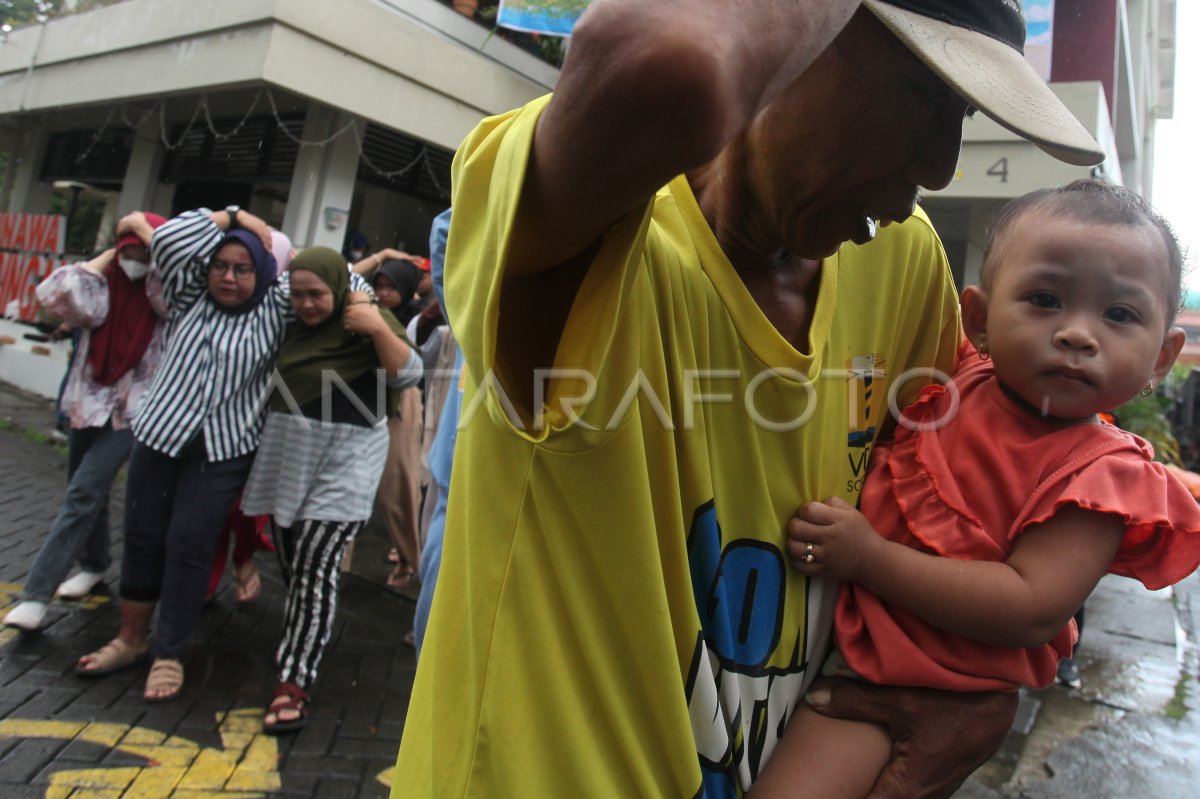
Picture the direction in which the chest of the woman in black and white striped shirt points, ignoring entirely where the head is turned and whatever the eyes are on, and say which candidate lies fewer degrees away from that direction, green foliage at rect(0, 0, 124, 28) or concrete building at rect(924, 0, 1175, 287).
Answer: the concrete building

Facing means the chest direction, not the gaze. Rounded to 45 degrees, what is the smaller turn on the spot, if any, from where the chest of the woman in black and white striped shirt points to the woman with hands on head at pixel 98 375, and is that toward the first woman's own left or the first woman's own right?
approximately 135° to the first woman's own right

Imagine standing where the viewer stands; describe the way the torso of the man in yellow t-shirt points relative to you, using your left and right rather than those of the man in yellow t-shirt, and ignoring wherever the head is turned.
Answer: facing the viewer and to the right of the viewer

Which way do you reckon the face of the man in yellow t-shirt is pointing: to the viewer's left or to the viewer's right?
to the viewer's right

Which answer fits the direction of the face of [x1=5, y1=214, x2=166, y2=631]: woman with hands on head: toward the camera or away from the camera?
toward the camera

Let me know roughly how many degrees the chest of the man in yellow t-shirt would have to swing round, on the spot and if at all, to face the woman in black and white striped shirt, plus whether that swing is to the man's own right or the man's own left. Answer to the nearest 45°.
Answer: approximately 180°

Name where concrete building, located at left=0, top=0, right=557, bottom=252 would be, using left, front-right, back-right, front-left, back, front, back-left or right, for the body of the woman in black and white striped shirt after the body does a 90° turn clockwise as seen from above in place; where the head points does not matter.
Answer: right

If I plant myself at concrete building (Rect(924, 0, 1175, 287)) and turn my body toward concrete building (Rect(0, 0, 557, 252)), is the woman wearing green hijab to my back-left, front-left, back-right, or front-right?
front-left

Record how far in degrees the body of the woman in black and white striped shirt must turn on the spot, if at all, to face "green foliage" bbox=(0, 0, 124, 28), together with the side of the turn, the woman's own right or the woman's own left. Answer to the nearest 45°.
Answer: approximately 180°

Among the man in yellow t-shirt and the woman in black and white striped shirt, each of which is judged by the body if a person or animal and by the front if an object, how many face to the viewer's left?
0

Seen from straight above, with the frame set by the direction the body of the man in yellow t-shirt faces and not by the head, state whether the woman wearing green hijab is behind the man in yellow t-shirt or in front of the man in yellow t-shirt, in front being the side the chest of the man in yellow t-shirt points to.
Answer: behind

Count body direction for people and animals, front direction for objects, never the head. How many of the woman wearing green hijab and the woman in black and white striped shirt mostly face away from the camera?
0

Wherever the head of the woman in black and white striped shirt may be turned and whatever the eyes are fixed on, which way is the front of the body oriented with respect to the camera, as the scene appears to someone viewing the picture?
toward the camera
